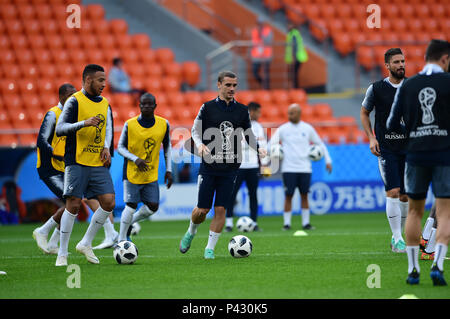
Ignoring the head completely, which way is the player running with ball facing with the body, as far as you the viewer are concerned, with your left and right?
facing the viewer

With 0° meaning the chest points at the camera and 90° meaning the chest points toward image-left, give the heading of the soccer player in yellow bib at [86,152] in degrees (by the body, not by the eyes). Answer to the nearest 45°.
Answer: approximately 315°

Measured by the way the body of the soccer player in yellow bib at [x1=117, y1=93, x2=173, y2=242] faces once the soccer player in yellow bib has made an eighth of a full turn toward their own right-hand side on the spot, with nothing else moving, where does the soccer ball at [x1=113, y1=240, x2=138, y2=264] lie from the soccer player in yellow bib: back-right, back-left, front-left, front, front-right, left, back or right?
front-left

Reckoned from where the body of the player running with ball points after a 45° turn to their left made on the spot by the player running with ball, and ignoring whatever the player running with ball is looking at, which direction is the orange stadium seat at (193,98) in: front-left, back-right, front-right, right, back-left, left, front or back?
back-left

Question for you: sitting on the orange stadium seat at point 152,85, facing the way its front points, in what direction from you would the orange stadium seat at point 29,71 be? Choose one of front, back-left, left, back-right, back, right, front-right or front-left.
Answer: right

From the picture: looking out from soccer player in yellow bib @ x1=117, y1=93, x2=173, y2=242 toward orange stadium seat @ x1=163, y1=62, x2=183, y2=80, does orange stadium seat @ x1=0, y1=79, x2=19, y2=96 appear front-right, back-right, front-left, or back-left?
front-left

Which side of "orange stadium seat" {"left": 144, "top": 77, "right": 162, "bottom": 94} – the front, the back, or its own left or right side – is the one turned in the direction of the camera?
front

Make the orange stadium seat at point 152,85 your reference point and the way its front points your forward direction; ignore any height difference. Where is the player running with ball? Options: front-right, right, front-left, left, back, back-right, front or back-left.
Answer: front

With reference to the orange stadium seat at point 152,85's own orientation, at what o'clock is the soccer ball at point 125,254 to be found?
The soccer ball is roughly at 12 o'clock from the orange stadium seat.

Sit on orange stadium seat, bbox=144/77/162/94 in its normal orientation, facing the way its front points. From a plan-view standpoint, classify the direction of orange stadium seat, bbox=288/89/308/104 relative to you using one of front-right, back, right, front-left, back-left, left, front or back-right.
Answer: left

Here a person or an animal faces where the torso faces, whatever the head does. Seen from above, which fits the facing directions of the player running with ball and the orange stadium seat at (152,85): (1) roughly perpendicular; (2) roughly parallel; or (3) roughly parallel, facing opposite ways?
roughly parallel
